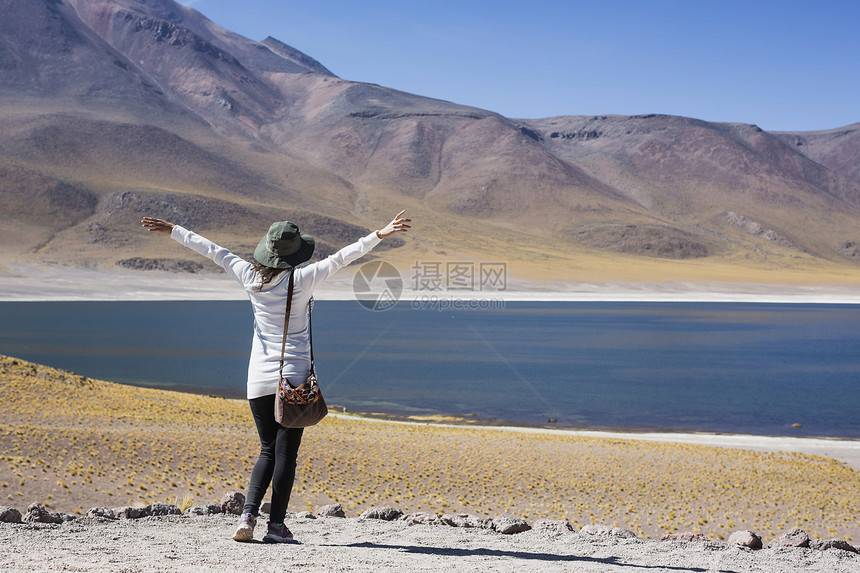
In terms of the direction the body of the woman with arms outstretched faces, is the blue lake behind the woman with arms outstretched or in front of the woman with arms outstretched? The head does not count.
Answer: in front

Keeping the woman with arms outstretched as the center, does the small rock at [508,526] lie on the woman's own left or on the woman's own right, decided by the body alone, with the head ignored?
on the woman's own right

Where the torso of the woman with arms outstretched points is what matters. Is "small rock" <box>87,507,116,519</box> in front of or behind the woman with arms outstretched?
in front

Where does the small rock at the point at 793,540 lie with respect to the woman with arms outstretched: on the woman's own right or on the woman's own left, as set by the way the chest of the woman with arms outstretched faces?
on the woman's own right

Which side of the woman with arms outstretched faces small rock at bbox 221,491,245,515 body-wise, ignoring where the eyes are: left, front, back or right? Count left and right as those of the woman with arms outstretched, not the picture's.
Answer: front

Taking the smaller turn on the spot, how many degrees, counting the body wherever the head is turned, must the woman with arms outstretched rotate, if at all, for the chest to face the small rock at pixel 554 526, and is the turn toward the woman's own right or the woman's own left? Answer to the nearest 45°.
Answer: approximately 45° to the woman's own right

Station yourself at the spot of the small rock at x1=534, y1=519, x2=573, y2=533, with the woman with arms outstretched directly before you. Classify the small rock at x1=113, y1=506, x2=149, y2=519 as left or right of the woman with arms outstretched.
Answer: right

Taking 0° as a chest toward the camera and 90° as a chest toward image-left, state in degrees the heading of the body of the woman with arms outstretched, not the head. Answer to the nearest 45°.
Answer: approximately 180°

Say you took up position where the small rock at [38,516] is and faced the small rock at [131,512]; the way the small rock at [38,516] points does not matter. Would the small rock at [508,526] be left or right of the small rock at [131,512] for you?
right

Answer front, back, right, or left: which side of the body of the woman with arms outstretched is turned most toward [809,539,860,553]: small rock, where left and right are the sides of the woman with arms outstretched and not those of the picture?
right

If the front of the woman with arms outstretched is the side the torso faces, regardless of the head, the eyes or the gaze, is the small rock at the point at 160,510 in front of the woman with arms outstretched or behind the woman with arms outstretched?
in front

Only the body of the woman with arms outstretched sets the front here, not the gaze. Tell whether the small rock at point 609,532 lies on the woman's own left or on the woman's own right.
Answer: on the woman's own right
